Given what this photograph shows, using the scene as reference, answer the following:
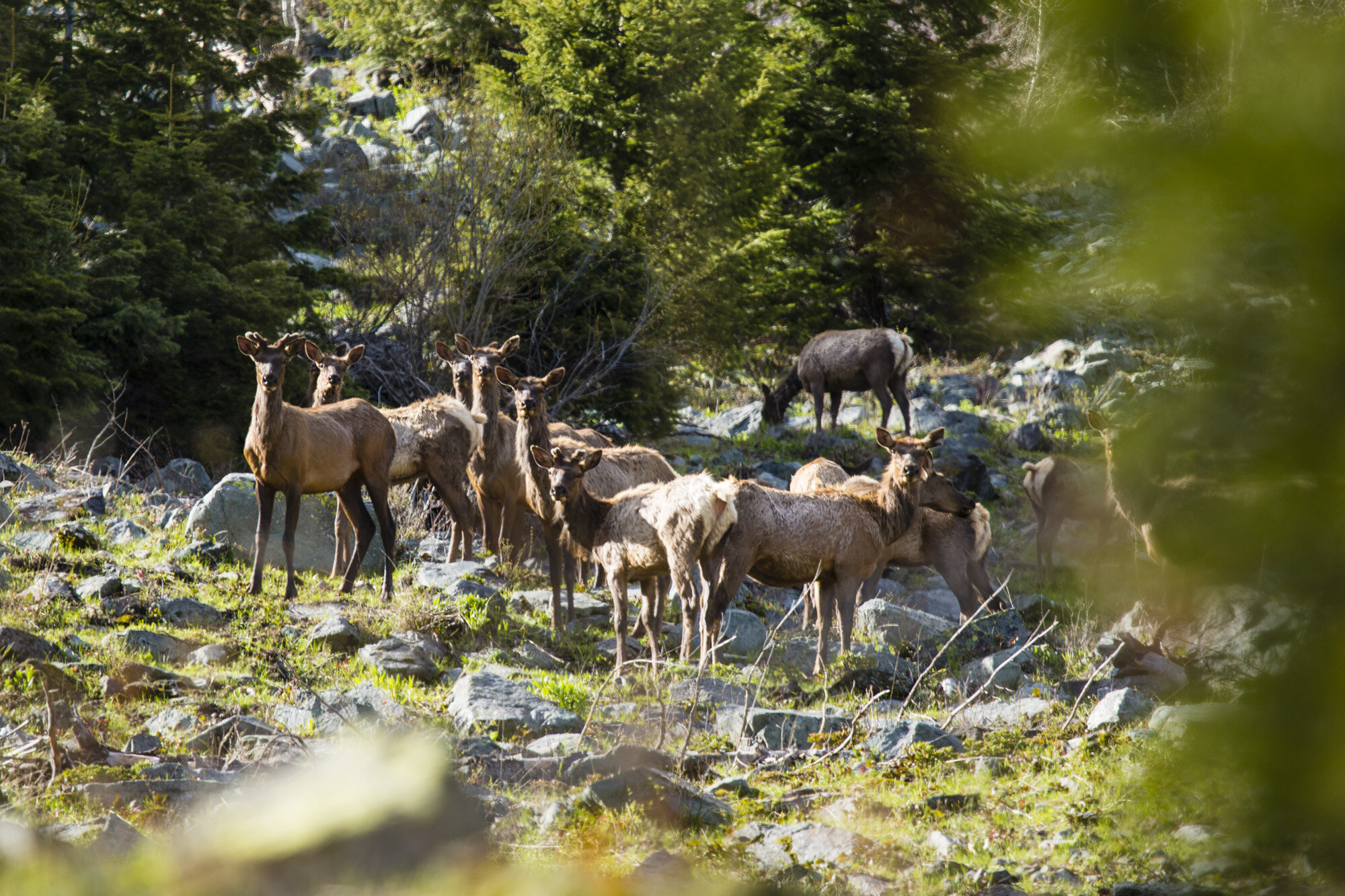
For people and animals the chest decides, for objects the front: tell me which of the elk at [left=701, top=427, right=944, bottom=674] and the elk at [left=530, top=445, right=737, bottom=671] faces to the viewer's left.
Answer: the elk at [left=530, top=445, right=737, bottom=671]

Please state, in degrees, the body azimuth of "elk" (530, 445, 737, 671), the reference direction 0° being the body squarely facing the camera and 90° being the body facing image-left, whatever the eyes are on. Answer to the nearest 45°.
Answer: approximately 90°

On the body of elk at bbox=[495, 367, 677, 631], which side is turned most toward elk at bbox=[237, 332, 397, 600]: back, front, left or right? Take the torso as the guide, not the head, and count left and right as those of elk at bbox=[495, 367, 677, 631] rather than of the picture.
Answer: front

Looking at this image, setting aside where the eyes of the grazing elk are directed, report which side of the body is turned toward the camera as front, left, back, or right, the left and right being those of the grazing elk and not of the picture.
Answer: left

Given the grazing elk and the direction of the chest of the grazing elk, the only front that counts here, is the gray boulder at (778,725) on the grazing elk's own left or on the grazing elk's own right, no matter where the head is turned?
on the grazing elk's own left

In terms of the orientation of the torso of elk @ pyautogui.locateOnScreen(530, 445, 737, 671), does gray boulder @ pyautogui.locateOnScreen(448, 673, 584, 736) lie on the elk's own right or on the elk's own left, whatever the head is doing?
on the elk's own left

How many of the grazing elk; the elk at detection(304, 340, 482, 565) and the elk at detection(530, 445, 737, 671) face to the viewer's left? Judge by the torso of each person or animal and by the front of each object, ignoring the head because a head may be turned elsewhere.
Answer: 3

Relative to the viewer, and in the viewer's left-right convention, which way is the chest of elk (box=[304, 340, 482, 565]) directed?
facing to the left of the viewer

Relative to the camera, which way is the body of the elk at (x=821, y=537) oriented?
to the viewer's right

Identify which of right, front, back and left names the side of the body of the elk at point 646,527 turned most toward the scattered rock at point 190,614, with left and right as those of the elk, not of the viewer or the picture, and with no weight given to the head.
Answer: front

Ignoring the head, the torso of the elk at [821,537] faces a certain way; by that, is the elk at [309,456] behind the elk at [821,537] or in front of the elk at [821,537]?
behind

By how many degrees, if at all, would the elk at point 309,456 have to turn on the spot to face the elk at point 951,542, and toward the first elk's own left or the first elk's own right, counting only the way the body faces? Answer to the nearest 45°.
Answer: approximately 135° to the first elk's own left

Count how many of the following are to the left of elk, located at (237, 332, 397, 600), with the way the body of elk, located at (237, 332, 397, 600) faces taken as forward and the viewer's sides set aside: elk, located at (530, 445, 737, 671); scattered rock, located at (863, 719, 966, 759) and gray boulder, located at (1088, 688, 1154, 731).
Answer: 3

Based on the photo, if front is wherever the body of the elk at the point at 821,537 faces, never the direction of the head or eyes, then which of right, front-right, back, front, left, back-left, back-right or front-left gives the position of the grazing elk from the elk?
left
